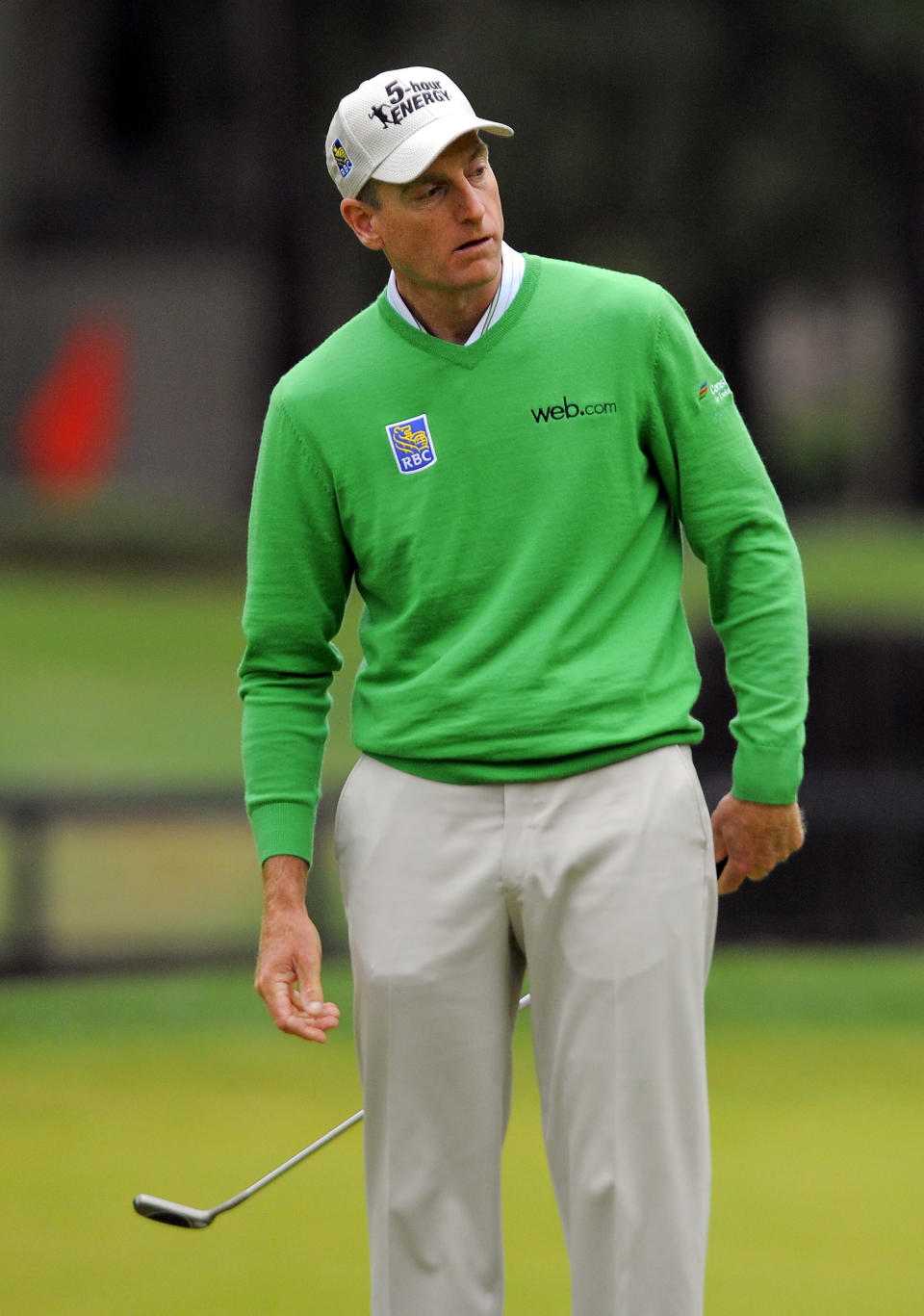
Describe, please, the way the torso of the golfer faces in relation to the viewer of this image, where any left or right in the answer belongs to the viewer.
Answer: facing the viewer

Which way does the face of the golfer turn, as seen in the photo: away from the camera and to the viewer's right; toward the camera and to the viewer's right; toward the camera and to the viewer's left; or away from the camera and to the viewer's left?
toward the camera and to the viewer's right
